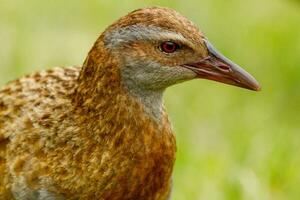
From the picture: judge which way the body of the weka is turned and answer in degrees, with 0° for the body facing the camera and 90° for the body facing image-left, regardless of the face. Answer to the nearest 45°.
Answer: approximately 270°
